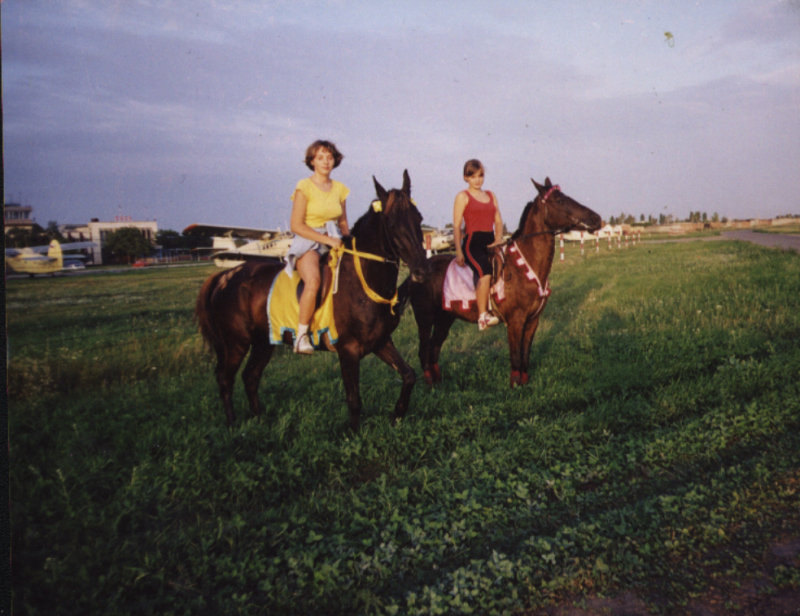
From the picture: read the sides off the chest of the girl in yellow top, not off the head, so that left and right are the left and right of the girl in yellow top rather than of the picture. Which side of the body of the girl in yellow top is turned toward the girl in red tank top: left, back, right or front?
left

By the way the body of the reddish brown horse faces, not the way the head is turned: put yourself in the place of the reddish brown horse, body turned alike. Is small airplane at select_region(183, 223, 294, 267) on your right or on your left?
on your left

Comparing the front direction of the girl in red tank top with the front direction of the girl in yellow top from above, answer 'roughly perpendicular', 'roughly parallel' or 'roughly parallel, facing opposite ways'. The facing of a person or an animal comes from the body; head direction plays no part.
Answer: roughly parallel

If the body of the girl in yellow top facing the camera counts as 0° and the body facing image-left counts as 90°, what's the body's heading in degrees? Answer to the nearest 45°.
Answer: approximately 315°

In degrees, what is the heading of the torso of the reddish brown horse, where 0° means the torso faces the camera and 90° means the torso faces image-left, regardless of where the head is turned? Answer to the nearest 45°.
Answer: approximately 270°

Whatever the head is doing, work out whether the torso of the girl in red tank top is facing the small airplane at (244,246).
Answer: no

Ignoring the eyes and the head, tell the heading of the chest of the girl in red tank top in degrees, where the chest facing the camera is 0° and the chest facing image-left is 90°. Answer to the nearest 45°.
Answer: approximately 315°

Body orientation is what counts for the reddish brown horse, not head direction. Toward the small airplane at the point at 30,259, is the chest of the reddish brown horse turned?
no

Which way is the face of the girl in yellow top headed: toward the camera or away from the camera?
toward the camera

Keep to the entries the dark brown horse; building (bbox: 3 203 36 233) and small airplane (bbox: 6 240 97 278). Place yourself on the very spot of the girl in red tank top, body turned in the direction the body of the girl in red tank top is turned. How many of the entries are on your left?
0

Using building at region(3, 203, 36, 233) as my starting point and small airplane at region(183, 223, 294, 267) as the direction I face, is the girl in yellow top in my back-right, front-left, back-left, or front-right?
front-right

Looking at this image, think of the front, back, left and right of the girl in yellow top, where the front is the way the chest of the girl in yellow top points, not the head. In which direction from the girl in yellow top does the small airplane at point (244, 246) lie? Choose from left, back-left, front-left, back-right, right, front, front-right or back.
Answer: back-left
